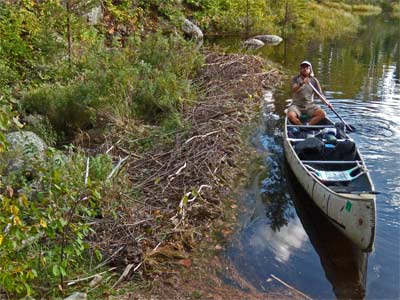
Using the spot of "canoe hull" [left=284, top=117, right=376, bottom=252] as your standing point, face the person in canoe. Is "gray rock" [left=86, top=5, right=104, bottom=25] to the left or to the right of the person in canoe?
left

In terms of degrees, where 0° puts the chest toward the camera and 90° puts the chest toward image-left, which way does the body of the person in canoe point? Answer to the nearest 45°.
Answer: approximately 0°

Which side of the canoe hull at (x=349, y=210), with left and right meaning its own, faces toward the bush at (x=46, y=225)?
right

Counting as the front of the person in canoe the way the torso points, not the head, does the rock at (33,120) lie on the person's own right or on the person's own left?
on the person's own right

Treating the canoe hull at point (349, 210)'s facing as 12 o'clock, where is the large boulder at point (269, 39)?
The large boulder is roughly at 7 o'clock from the canoe hull.

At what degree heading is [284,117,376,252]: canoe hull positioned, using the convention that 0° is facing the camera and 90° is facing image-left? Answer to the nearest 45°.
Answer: approximately 315°

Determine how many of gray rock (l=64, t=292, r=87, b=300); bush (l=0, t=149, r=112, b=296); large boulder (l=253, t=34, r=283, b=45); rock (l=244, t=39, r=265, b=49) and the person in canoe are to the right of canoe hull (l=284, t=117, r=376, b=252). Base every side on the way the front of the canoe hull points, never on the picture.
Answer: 2

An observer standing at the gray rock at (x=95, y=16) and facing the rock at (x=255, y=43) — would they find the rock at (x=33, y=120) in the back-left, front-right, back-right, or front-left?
back-right

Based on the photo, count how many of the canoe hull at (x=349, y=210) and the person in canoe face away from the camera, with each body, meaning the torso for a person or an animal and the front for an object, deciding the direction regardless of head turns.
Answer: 0

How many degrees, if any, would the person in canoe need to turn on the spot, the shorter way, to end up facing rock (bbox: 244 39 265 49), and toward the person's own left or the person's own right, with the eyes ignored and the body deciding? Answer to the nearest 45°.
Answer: approximately 180°

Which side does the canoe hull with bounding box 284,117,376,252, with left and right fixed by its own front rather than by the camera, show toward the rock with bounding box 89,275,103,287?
right

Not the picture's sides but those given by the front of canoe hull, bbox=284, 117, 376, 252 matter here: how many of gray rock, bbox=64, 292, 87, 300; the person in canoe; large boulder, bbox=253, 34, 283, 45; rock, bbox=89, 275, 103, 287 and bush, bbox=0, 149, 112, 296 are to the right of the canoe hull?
3

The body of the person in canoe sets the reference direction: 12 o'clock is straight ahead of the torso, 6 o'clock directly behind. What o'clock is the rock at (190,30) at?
The rock is roughly at 5 o'clock from the person in canoe.

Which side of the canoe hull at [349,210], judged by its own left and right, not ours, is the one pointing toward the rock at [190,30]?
back

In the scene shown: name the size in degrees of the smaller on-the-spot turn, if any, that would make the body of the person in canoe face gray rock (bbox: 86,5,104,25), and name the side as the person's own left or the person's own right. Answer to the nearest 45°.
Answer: approximately 135° to the person's own right
